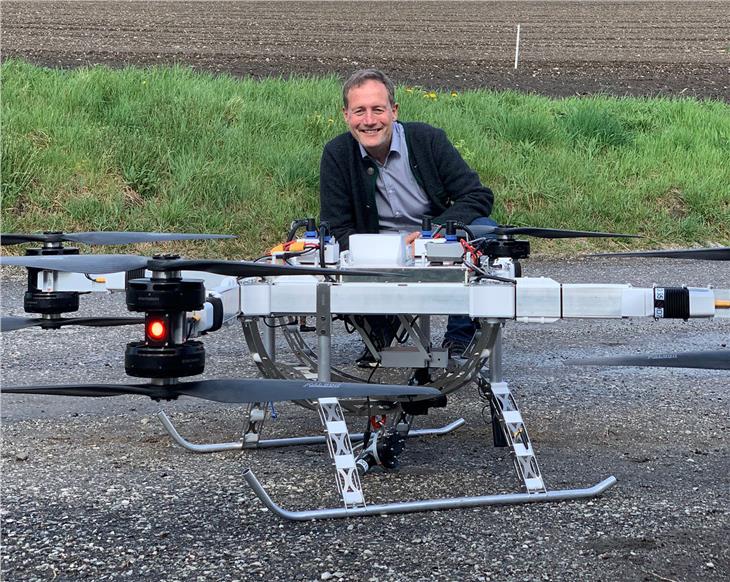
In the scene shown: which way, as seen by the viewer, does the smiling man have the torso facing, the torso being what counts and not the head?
toward the camera

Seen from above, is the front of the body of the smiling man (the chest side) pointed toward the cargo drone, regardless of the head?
yes
